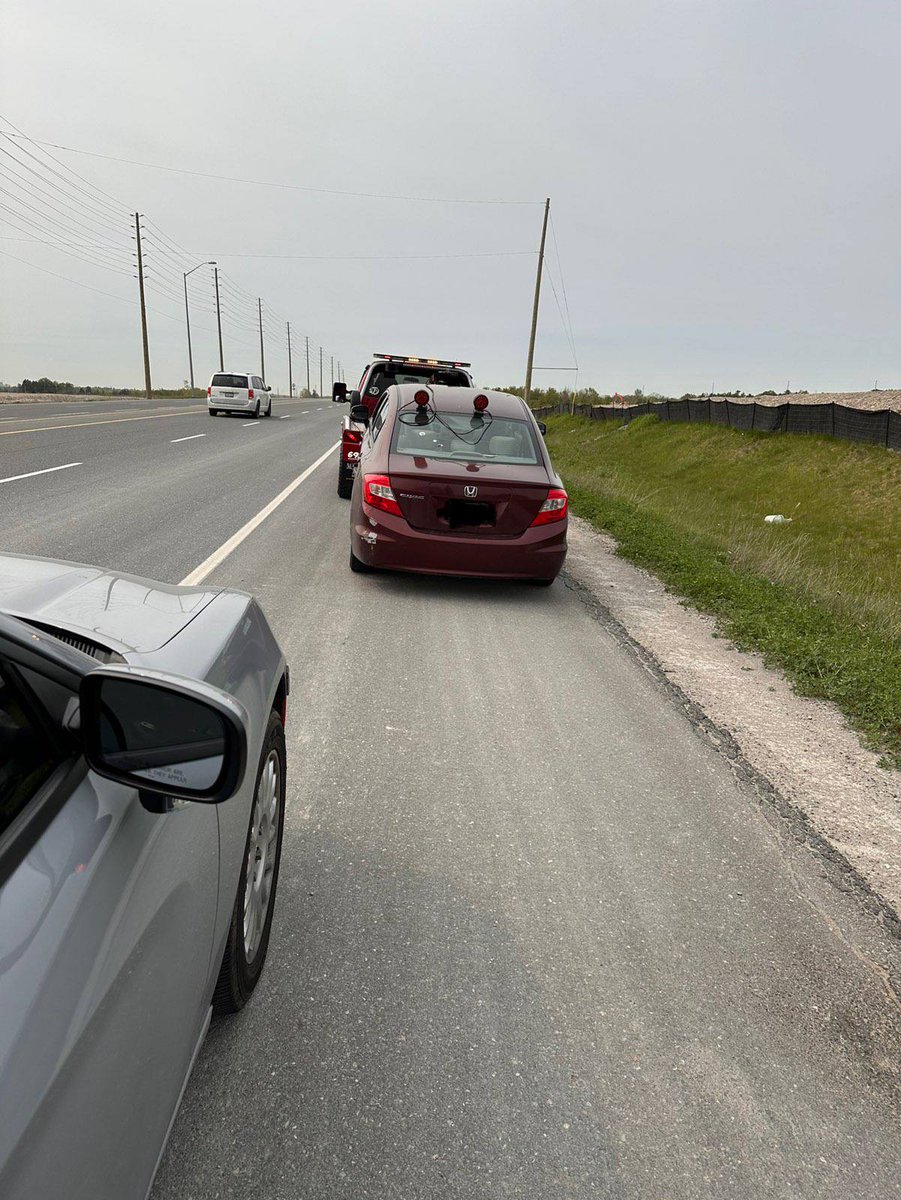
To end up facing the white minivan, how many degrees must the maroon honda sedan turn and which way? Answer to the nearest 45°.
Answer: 0° — it already faces it

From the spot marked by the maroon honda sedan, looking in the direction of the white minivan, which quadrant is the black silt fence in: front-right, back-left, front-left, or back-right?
front-right

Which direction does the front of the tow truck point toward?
away from the camera

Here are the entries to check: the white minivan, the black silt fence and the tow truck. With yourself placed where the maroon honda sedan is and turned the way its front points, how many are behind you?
0

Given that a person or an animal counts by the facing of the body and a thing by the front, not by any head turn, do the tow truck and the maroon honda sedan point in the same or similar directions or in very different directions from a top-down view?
same or similar directions

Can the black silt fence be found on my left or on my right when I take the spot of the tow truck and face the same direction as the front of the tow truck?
on my right

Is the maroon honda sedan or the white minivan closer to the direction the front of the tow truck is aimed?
the white minivan

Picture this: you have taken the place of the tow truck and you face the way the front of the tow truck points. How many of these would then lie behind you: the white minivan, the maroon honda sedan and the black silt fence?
1

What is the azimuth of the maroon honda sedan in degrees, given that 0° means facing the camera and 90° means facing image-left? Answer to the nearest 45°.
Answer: approximately 180°

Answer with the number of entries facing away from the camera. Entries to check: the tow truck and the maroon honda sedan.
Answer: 2

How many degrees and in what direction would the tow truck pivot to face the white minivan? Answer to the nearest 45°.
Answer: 0° — it already faces it

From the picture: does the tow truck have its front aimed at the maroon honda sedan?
no

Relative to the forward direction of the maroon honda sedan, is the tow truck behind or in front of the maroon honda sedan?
in front

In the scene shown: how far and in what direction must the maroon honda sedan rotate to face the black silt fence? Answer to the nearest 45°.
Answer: approximately 45° to its right
